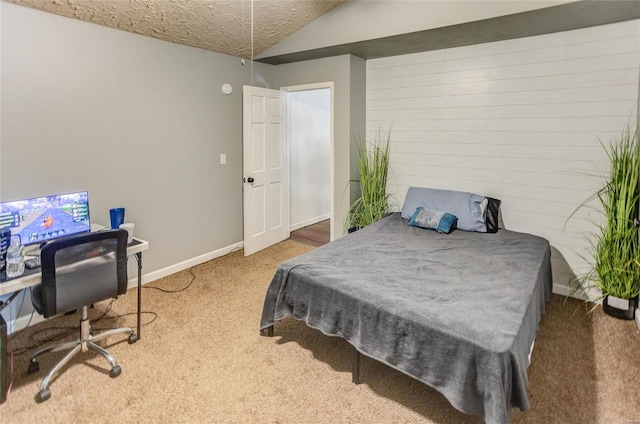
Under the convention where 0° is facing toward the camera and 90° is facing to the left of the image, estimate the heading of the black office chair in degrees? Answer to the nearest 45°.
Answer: approximately 135°

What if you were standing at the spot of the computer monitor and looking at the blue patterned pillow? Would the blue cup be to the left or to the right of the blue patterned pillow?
left

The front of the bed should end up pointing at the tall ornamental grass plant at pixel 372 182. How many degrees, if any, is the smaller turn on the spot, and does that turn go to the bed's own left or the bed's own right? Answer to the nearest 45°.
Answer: approximately 135° to the bed's own right

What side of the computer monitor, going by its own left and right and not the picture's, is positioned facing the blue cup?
left

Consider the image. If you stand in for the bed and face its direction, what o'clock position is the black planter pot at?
The black planter pot is roughly at 8 o'clock from the bed.

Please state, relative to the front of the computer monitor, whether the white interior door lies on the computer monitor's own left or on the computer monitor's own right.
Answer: on the computer monitor's own left

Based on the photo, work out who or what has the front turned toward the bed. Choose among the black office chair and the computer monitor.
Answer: the computer monitor

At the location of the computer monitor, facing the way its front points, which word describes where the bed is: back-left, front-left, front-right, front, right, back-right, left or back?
front

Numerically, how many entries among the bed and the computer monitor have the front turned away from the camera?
0

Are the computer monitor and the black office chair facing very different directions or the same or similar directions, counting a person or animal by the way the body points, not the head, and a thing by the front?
very different directions

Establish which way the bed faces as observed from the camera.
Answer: facing the viewer and to the left of the viewer

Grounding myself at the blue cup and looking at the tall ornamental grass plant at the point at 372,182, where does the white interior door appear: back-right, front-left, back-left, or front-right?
front-left

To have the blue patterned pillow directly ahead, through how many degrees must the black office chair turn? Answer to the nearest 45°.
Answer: approximately 135° to its right
